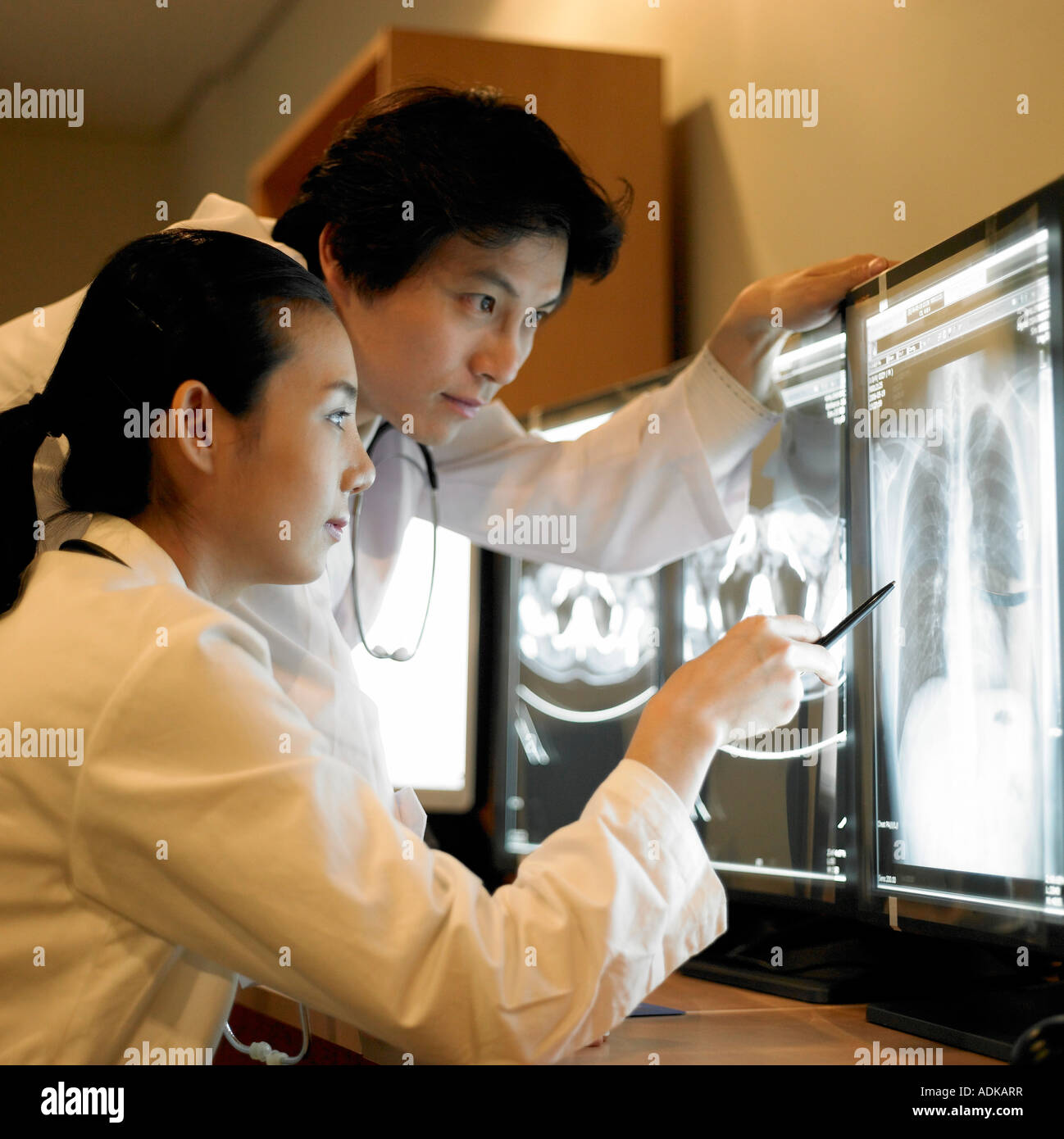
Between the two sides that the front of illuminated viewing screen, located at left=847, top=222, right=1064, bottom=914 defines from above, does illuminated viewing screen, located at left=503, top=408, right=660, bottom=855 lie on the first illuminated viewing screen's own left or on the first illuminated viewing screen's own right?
on the first illuminated viewing screen's own right

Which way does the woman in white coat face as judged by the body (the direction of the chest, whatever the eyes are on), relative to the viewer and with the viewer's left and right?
facing to the right of the viewer

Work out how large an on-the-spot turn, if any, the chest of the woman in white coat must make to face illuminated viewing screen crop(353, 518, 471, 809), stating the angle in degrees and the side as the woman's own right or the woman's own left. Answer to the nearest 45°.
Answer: approximately 90° to the woman's own left

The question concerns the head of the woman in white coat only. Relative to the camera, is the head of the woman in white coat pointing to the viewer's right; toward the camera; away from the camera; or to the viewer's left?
to the viewer's right

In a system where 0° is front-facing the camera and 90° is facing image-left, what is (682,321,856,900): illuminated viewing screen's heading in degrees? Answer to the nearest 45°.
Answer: approximately 45°
